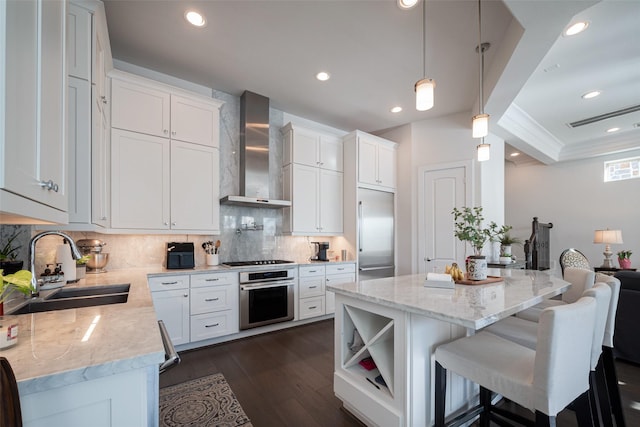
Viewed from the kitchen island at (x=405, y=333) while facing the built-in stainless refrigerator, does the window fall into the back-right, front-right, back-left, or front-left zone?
front-right

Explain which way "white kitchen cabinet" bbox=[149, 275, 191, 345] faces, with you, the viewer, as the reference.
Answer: facing the viewer

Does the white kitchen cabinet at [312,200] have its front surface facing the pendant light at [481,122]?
yes

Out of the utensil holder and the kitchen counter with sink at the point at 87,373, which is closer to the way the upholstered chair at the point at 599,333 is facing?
the utensil holder

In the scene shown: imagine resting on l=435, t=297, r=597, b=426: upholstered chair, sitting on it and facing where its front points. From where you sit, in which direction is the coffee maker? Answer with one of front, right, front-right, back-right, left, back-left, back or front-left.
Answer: front

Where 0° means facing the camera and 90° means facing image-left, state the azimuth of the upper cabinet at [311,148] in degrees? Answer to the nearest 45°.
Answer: approximately 315°

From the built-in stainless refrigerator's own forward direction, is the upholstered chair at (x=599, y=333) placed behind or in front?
in front

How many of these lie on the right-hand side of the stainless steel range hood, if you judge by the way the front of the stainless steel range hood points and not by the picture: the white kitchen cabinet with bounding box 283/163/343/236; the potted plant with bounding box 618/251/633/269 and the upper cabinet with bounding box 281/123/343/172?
0

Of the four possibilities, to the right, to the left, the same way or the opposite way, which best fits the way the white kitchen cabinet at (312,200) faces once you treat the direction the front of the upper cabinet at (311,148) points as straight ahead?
the same way

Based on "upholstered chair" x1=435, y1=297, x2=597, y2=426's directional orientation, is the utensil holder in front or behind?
in front

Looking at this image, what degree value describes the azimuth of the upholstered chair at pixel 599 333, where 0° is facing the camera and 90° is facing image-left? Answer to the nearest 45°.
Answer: approximately 135°

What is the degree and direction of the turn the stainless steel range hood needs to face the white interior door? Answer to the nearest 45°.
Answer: approximately 45° to its left

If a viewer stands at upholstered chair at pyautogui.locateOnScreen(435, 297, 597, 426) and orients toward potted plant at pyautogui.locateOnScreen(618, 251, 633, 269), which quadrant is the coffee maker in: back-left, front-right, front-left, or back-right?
front-left

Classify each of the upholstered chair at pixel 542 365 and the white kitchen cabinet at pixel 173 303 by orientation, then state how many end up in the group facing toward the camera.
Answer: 1

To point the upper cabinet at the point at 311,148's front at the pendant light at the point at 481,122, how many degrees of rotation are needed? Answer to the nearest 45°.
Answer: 0° — it already faces it

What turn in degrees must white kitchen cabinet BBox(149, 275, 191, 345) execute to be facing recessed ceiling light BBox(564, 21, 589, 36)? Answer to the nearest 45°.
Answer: approximately 45° to its left

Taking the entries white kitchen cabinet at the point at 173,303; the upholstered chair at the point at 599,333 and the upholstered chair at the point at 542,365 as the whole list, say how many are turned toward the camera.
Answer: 1

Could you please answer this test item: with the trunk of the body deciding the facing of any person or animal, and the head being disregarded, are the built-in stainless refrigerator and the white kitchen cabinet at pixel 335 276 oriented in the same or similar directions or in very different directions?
same or similar directions

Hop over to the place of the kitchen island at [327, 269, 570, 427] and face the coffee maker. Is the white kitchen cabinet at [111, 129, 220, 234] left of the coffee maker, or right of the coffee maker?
left

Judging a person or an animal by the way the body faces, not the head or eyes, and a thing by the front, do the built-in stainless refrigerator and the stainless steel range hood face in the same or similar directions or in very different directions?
same or similar directions

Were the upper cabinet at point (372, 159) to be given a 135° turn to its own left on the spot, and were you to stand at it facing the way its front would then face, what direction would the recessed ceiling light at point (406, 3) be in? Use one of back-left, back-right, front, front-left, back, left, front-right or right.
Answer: back
